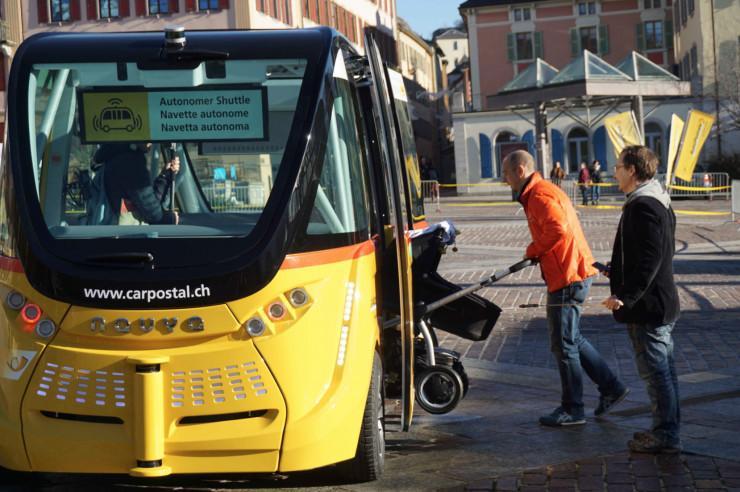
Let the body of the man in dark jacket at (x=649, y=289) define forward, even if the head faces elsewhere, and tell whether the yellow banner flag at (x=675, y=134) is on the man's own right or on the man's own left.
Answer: on the man's own right

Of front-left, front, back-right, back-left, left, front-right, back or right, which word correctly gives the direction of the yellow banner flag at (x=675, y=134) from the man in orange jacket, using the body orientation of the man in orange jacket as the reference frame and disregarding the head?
right

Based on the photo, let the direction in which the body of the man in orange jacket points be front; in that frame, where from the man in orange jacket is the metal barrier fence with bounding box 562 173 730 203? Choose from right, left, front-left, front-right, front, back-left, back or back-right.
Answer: right

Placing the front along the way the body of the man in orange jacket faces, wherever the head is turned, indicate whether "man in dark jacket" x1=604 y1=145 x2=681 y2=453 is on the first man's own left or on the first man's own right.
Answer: on the first man's own left

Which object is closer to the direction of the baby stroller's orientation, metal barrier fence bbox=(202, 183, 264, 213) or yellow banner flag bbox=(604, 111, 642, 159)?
the metal barrier fence

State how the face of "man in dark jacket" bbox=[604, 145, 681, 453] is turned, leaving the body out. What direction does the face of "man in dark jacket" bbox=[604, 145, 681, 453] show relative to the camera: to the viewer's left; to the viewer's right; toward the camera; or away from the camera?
to the viewer's left

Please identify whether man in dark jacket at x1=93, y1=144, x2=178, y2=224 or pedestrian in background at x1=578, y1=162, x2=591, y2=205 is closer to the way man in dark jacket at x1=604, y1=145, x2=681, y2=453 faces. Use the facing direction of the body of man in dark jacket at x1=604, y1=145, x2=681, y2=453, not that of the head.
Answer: the man in dark jacket

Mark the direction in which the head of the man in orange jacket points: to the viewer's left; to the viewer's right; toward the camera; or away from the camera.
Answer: to the viewer's left

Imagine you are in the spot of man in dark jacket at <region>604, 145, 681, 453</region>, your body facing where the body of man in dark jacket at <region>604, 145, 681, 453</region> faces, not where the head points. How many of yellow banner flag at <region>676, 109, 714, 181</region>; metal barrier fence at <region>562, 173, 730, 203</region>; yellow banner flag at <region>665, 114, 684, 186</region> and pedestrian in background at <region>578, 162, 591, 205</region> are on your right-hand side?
4

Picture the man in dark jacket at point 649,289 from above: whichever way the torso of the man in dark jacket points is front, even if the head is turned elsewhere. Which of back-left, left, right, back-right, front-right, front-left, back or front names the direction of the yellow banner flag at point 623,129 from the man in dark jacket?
right

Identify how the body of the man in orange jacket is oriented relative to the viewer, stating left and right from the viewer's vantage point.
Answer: facing to the left of the viewer

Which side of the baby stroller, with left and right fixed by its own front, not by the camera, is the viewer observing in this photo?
left

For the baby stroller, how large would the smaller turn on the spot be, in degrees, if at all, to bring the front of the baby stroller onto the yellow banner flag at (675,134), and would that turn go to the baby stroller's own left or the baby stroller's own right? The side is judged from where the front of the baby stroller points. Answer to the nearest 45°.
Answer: approximately 90° to the baby stroller's own right

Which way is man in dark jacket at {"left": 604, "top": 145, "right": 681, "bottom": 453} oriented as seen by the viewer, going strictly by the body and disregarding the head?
to the viewer's left

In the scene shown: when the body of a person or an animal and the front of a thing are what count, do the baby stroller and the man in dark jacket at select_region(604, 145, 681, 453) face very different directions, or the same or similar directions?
same or similar directions

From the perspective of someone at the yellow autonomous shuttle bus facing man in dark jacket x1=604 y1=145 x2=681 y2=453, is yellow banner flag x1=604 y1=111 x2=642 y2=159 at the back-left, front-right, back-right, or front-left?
front-left
